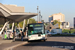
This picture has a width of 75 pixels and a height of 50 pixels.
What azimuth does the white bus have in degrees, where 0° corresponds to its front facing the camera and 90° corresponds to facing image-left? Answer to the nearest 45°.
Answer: approximately 0°
